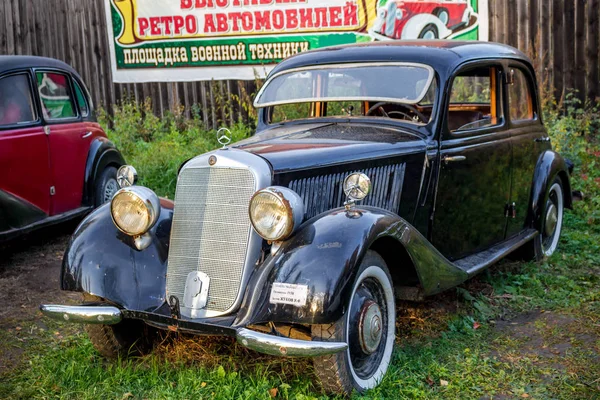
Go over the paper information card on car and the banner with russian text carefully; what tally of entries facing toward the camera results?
2

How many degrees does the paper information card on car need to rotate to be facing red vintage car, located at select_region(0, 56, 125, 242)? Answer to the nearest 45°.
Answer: approximately 135° to its right

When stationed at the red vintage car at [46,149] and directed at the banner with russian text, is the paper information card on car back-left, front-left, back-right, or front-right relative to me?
back-right

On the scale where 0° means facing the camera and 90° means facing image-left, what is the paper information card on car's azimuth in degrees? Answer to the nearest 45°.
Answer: approximately 0°

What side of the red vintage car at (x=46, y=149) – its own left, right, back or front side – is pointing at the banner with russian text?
back

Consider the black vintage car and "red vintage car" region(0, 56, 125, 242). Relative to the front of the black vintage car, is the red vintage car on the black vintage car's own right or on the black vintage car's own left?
on the black vintage car's own right

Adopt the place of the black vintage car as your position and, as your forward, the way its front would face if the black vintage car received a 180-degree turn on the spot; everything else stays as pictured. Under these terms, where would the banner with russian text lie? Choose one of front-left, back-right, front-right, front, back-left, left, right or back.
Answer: front-left
